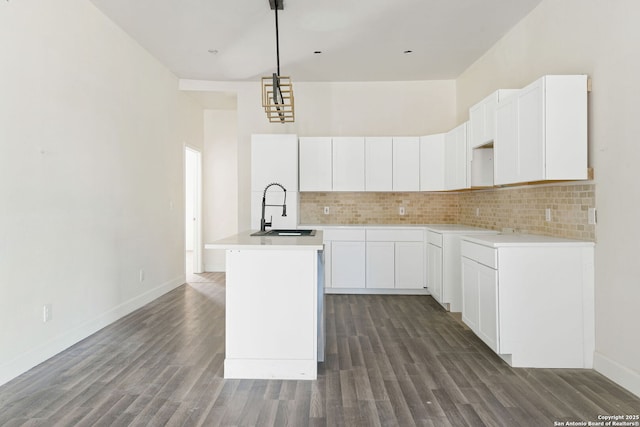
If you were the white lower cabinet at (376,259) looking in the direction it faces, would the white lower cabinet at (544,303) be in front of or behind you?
in front

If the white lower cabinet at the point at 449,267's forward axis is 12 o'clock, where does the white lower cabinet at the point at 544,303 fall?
the white lower cabinet at the point at 544,303 is roughly at 8 o'clock from the white lower cabinet at the point at 449,267.

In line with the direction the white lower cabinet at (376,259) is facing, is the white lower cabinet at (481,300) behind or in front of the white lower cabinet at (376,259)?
in front

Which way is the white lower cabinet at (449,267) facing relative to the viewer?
to the viewer's left

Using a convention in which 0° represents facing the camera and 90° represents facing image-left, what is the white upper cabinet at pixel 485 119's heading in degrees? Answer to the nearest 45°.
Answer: approximately 45°

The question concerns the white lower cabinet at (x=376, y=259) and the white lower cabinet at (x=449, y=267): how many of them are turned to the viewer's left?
1
